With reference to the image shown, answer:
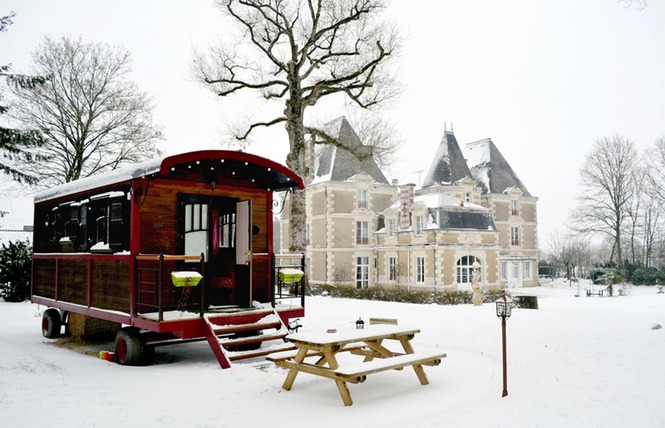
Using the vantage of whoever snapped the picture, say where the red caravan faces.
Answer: facing the viewer and to the right of the viewer

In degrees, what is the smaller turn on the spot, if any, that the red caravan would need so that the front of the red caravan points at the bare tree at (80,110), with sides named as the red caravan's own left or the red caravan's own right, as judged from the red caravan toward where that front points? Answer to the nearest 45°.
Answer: approximately 135° to the red caravan's own left

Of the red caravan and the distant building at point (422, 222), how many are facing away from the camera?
0

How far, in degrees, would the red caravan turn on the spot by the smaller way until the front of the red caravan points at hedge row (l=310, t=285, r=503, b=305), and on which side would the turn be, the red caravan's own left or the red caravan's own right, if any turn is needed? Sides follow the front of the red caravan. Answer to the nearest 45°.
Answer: approximately 90° to the red caravan's own left

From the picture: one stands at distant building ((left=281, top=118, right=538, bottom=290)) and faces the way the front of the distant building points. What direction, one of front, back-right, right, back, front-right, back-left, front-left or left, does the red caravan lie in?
front-right

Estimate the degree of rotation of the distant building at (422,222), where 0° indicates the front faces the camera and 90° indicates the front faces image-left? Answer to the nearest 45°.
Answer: approximately 315°

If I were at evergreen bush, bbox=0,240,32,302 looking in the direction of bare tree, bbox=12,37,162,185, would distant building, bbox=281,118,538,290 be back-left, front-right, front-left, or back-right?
front-right

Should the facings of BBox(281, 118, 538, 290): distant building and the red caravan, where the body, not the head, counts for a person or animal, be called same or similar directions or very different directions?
same or similar directions

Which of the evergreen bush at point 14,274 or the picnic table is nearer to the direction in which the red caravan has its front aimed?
the picnic table

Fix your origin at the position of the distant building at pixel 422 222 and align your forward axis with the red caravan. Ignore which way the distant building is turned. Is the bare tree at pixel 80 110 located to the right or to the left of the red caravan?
right
